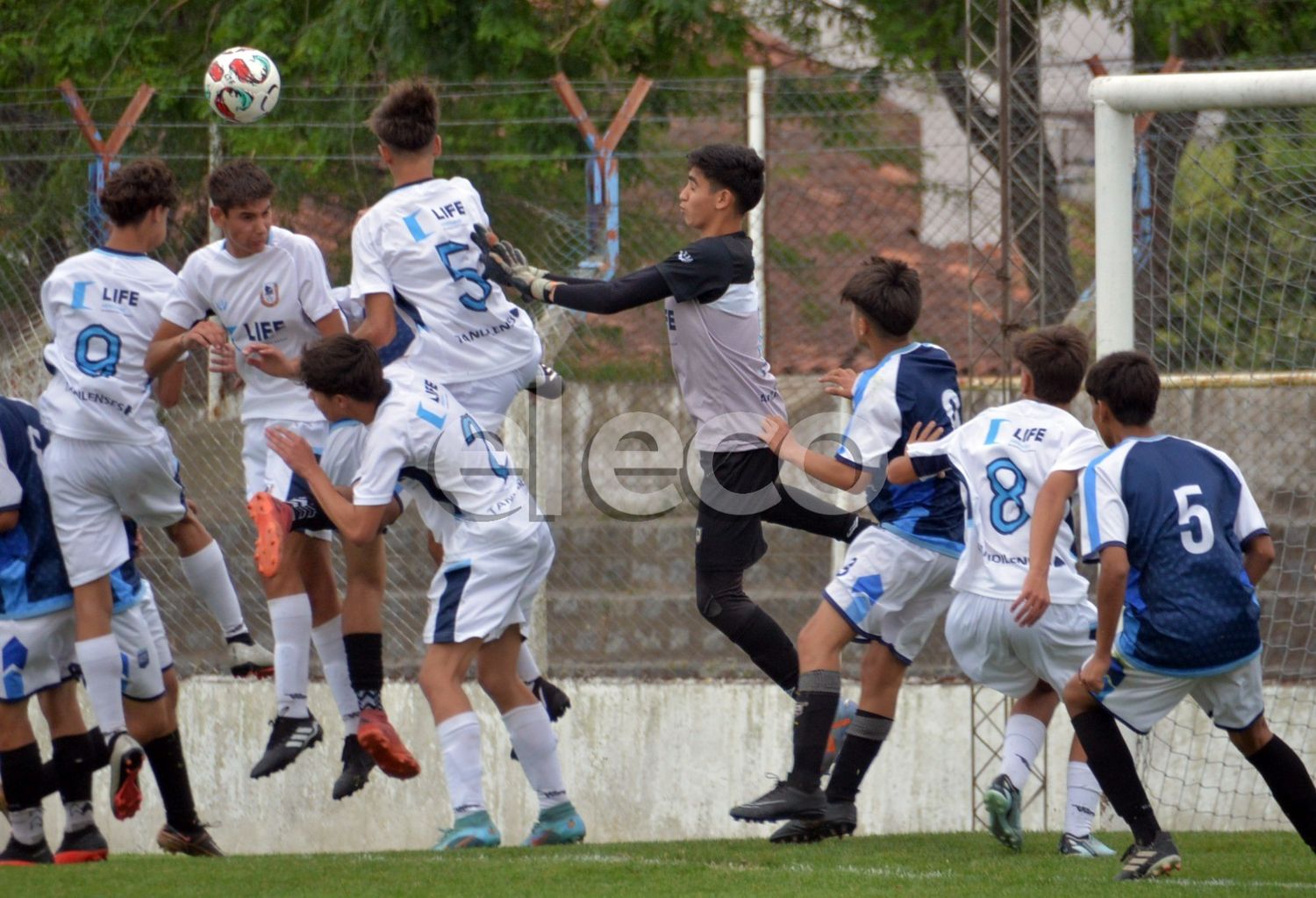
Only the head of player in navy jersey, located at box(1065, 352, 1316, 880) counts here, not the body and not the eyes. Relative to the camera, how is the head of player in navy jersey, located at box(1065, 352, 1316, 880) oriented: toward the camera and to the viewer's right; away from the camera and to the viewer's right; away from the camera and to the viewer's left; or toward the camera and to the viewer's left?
away from the camera and to the viewer's left

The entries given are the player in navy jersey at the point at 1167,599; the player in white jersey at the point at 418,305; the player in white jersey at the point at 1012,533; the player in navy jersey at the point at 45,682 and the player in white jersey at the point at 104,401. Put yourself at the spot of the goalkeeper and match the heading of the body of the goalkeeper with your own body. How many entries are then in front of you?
3

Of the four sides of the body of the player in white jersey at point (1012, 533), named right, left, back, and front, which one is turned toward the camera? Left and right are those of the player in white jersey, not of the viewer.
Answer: back

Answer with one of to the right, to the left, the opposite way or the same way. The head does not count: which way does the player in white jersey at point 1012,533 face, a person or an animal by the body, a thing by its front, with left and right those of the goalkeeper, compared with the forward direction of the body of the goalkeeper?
to the right

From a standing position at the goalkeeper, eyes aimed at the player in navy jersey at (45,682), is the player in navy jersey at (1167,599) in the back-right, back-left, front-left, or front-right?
back-left

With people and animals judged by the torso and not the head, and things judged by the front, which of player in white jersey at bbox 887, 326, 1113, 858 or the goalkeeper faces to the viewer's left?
the goalkeeper

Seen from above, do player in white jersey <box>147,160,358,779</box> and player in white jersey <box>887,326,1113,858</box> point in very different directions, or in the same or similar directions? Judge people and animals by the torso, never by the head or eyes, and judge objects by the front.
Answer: very different directions

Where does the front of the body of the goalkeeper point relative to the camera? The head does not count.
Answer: to the viewer's left

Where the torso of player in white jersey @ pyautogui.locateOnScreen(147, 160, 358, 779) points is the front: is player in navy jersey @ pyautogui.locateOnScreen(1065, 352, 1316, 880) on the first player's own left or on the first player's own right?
on the first player's own left

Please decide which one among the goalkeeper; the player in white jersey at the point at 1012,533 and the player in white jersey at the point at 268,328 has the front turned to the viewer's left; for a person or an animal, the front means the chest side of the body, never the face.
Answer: the goalkeeper

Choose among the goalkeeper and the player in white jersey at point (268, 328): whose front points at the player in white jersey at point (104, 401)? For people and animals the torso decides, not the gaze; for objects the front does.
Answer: the goalkeeper
